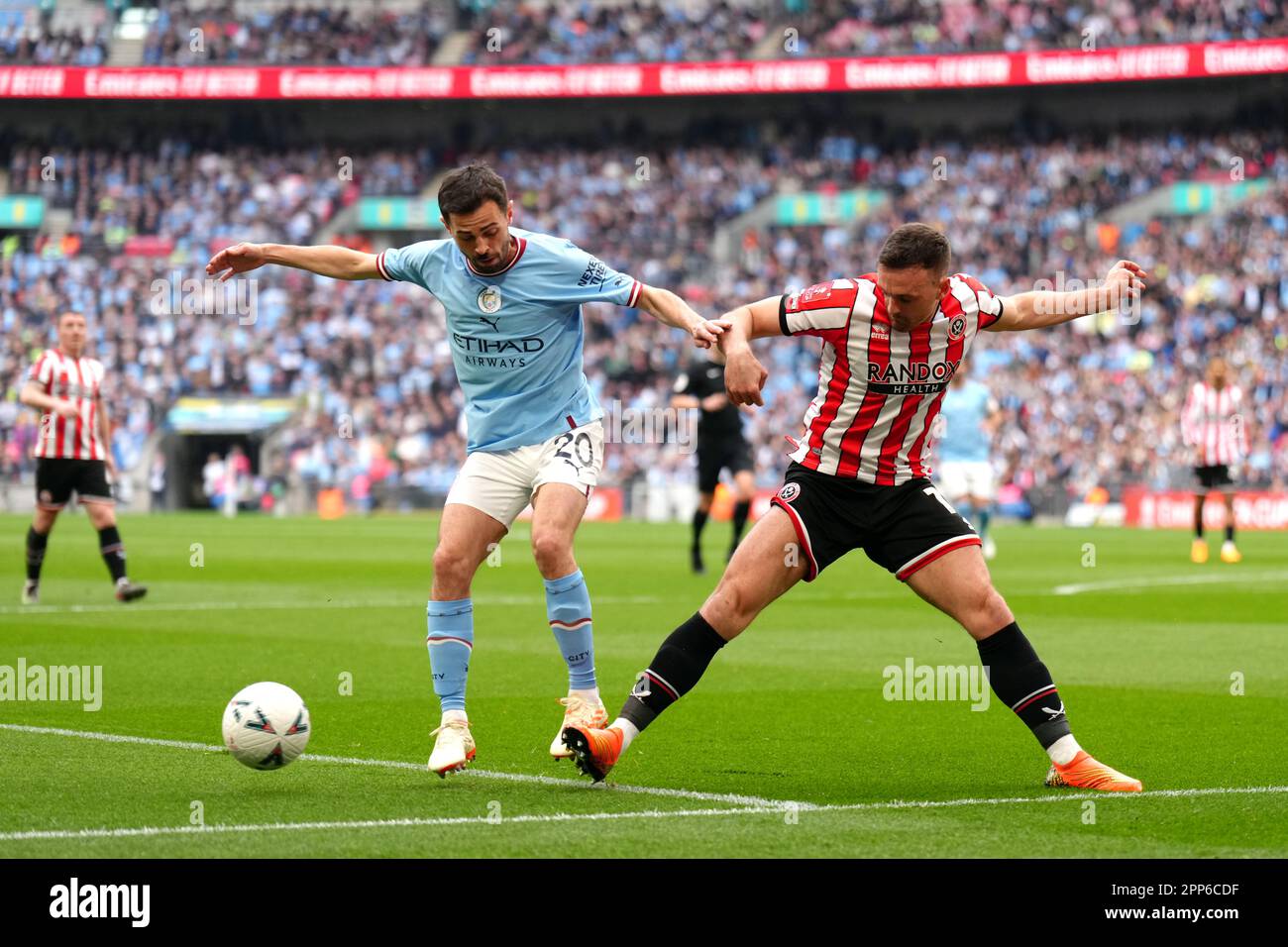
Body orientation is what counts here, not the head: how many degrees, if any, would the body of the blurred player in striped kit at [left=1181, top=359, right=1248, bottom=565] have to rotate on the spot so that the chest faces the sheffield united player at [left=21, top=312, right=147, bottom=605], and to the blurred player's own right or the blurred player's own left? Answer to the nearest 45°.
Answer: approximately 45° to the blurred player's own right

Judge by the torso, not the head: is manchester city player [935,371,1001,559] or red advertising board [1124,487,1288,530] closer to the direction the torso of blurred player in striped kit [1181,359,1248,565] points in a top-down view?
the manchester city player

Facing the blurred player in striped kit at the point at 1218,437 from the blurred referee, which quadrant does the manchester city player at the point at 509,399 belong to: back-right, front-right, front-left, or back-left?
back-right

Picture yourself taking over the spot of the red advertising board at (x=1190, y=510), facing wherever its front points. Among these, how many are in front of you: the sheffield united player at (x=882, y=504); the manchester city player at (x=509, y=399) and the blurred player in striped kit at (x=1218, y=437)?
3

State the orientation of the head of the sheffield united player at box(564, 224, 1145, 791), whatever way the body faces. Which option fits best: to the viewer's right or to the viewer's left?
to the viewer's left

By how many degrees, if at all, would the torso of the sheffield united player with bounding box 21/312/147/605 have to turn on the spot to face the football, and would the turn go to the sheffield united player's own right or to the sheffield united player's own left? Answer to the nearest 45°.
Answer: approximately 45° to the sheffield united player's own right

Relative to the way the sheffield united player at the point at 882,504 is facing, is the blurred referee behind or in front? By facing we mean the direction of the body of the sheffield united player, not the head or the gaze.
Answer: behind

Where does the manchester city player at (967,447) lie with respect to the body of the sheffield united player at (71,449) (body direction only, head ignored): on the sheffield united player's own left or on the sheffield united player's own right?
on the sheffield united player's own left

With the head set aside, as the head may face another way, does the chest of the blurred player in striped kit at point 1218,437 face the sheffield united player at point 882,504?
yes

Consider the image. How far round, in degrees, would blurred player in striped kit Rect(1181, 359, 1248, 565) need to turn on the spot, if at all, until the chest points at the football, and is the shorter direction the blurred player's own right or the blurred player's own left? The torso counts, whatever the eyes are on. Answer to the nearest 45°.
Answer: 0° — they already face it

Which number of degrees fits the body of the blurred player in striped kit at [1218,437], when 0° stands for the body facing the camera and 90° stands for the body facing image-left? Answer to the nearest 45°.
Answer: approximately 0°

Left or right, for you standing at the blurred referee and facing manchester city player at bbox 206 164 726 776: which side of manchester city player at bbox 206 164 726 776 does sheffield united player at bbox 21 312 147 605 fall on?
right

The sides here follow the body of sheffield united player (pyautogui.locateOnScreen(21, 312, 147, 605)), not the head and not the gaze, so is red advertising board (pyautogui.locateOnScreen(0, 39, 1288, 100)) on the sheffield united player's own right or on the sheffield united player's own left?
on the sheffield united player's own left

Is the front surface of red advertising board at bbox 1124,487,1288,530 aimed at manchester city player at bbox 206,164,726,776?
yes
